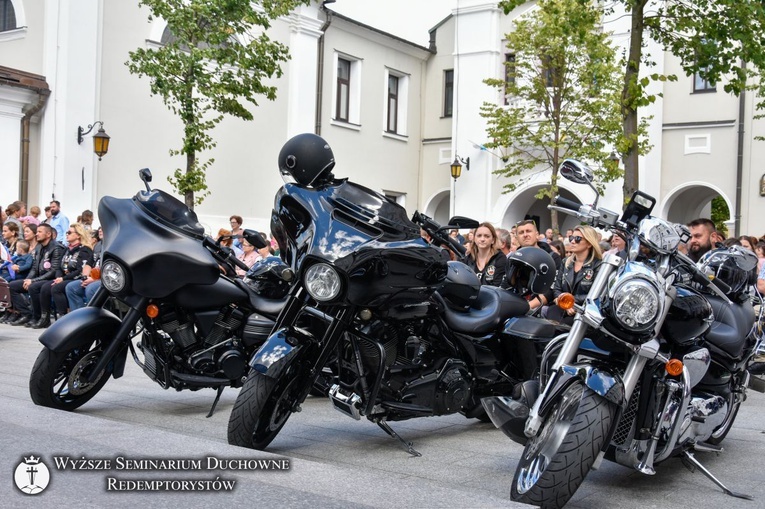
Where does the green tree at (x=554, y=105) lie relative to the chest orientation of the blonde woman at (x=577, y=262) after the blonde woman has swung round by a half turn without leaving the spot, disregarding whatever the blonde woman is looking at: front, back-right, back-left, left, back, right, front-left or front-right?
front-left

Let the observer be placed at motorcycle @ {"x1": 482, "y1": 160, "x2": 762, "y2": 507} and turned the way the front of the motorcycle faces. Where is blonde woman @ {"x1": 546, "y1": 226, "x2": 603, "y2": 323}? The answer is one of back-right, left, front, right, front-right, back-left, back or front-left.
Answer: back-right

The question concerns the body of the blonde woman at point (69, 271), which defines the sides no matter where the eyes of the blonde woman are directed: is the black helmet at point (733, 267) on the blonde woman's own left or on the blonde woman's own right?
on the blonde woman's own left

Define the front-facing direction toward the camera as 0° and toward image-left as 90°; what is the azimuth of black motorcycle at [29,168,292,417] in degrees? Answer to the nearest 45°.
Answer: approximately 45°

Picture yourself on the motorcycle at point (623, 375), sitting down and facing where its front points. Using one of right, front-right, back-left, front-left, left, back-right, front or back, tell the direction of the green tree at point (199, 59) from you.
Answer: right

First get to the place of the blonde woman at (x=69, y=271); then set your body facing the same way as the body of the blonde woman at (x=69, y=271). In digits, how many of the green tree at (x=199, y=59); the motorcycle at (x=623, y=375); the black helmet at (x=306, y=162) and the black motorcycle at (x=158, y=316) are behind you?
1

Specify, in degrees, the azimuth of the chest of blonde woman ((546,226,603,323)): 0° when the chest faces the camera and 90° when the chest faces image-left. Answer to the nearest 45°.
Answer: approximately 45°

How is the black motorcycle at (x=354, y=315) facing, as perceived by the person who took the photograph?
facing the viewer and to the left of the viewer

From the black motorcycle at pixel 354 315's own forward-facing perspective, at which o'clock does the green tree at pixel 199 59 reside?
The green tree is roughly at 4 o'clock from the black motorcycle.

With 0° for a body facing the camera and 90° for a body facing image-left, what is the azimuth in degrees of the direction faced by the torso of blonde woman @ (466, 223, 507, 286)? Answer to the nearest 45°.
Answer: approximately 45°

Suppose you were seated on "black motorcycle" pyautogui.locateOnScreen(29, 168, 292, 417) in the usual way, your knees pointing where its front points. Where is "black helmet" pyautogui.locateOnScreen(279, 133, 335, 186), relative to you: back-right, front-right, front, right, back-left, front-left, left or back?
left

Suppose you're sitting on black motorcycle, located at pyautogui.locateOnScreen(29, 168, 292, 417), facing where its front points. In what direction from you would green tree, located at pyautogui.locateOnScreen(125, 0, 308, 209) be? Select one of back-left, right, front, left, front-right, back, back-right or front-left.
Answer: back-right
